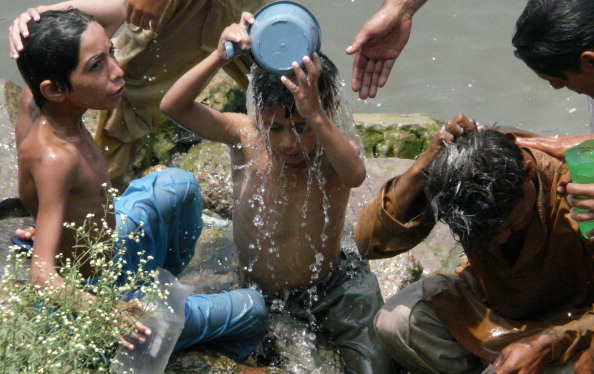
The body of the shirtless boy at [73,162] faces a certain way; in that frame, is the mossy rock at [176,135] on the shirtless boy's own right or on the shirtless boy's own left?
on the shirtless boy's own left

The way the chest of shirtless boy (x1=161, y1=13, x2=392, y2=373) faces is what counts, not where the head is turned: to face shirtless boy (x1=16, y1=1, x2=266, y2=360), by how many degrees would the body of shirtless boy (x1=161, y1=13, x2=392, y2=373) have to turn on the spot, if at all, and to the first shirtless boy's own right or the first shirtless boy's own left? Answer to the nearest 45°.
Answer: approximately 90° to the first shirtless boy's own right

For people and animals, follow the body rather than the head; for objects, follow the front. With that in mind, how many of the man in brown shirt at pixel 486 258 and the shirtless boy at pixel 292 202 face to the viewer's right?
0

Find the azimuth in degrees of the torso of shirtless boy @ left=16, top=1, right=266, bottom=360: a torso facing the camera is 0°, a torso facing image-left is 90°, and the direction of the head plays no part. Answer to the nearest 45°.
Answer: approximately 270°

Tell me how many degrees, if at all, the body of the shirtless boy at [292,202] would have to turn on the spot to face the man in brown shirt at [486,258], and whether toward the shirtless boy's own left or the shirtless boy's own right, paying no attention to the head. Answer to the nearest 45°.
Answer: approximately 45° to the shirtless boy's own left

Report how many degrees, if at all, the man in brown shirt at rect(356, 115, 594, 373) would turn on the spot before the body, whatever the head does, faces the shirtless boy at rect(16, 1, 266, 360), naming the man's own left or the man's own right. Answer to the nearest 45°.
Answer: approximately 45° to the man's own right

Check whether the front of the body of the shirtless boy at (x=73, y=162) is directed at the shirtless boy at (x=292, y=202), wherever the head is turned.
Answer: yes

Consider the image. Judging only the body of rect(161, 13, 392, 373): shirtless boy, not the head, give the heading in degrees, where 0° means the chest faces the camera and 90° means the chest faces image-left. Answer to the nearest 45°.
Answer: approximately 0°
